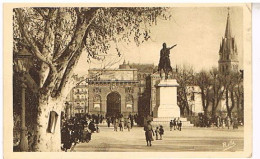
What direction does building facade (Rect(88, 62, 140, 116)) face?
toward the camera

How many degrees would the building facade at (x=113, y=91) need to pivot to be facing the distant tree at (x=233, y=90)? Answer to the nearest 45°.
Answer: approximately 90° to its left

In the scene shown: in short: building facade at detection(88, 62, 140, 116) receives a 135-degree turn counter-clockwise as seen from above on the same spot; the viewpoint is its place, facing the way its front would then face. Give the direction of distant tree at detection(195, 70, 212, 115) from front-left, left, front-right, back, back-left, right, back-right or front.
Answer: front-right
